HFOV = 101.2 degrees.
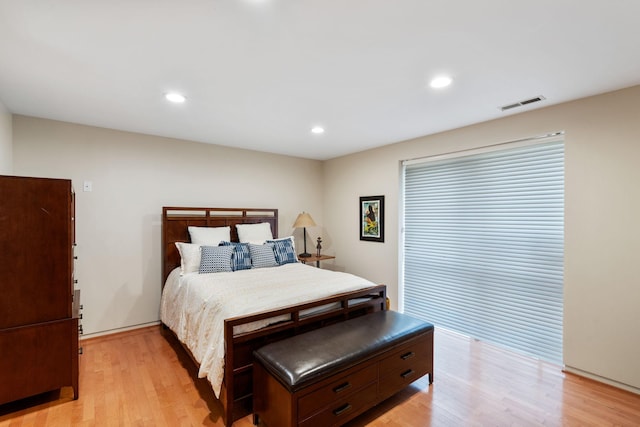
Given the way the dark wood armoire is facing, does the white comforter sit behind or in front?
in front

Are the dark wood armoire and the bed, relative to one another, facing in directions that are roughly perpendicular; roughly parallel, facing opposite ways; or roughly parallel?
roughly perpendicular

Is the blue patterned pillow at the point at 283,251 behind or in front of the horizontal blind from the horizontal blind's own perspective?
in front

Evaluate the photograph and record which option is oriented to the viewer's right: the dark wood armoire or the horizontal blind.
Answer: the dark wood armoire

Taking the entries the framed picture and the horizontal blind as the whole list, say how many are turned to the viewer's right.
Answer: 0

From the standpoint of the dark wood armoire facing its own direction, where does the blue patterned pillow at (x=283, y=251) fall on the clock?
The blue patterned pillow is roughly at 12 o'clock from the dark wood armoire.

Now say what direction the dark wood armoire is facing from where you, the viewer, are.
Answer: facing to the right of the viewer

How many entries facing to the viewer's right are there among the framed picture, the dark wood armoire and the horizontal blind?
1

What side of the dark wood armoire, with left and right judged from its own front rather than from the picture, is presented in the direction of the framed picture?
front

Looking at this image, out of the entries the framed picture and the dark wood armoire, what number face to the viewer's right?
1

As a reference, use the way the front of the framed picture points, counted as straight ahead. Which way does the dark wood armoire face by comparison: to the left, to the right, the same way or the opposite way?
the opposite way

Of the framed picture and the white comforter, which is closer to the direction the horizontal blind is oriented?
the white comforter

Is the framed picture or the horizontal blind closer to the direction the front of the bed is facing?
the horizontal blind

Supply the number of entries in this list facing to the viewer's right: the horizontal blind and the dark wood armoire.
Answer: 1

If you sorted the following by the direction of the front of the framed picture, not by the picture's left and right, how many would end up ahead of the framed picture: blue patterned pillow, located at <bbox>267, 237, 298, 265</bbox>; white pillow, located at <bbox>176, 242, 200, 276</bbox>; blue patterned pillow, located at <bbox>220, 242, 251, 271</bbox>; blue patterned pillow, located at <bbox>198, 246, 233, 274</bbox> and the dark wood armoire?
5

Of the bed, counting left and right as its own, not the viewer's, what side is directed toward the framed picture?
left

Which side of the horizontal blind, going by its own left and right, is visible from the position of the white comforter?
front
